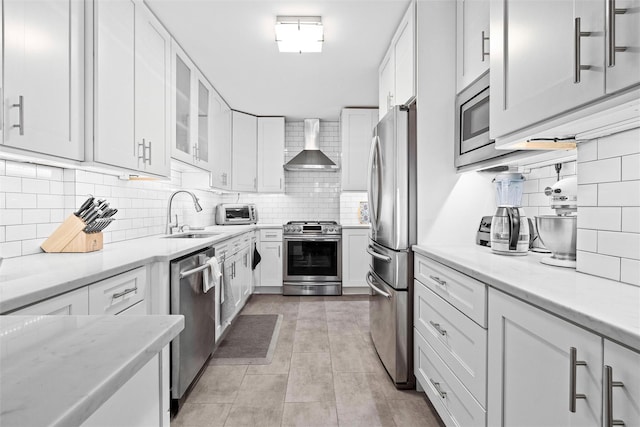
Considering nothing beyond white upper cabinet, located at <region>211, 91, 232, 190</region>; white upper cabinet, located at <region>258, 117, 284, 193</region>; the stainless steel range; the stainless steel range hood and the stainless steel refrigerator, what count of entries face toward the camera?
3

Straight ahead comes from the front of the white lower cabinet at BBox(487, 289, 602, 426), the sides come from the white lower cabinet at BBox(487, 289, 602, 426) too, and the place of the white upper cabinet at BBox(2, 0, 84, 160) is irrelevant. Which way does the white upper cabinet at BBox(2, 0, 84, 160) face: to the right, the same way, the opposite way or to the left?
the opposite way

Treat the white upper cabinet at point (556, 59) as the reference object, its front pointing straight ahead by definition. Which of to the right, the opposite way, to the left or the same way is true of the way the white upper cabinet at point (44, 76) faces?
the opposite way

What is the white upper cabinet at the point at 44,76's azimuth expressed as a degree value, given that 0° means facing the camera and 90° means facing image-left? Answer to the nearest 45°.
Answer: approximately 315°

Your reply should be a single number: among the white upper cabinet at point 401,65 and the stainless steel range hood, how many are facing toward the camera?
1

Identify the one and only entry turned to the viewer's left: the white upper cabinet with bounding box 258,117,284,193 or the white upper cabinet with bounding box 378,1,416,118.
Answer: the white upper cabinet with bounding box 378,1,416,118

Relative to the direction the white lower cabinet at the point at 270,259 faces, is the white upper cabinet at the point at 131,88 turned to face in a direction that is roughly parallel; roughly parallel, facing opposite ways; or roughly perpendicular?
roughly perpendicular

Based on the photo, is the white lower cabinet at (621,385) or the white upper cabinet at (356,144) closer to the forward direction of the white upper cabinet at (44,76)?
the white lower cabinet

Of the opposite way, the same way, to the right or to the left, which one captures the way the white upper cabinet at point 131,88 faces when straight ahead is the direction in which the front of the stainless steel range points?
to the left

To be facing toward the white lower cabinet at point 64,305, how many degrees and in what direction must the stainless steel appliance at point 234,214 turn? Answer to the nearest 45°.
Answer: approximately 45° to its right

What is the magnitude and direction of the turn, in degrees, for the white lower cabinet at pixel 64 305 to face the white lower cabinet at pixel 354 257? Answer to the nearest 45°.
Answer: approximately 90° to its left
